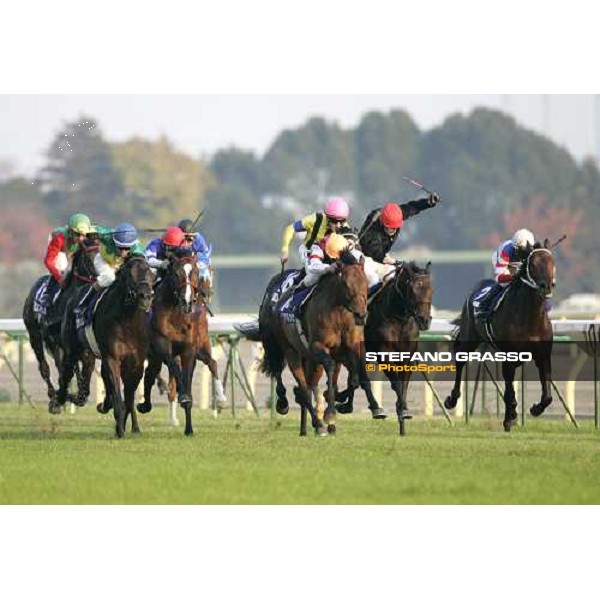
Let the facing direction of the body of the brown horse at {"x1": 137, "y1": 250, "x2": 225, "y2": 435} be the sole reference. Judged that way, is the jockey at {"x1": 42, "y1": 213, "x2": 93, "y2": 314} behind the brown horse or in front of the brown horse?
behind

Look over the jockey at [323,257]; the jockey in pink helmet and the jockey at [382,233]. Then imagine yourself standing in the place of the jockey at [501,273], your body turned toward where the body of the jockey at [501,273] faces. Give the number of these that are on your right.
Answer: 3

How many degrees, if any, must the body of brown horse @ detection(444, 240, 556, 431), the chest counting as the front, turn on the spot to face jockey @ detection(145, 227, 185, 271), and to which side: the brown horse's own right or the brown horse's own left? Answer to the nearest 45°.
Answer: approximately 135° to the brown horse's own right

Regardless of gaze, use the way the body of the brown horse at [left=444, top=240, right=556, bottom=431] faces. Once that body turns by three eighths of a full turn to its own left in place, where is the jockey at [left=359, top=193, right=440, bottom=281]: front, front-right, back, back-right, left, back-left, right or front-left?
left

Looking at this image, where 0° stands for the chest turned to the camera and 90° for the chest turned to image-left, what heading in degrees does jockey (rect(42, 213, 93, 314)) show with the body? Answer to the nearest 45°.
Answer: approximately 315°

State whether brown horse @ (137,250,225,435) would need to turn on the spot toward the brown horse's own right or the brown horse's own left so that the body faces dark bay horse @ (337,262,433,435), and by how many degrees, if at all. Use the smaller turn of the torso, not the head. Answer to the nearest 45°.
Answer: approximately 90° to the brown horse's own left

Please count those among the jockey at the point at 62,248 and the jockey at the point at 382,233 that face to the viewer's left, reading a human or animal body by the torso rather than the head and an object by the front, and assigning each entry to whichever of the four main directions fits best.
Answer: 0

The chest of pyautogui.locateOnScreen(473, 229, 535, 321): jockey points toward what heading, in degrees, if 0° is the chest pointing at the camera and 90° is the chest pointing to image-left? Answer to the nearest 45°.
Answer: approximately 315°

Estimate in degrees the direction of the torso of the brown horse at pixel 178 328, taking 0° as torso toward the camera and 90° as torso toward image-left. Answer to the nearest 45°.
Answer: approximately 0°
